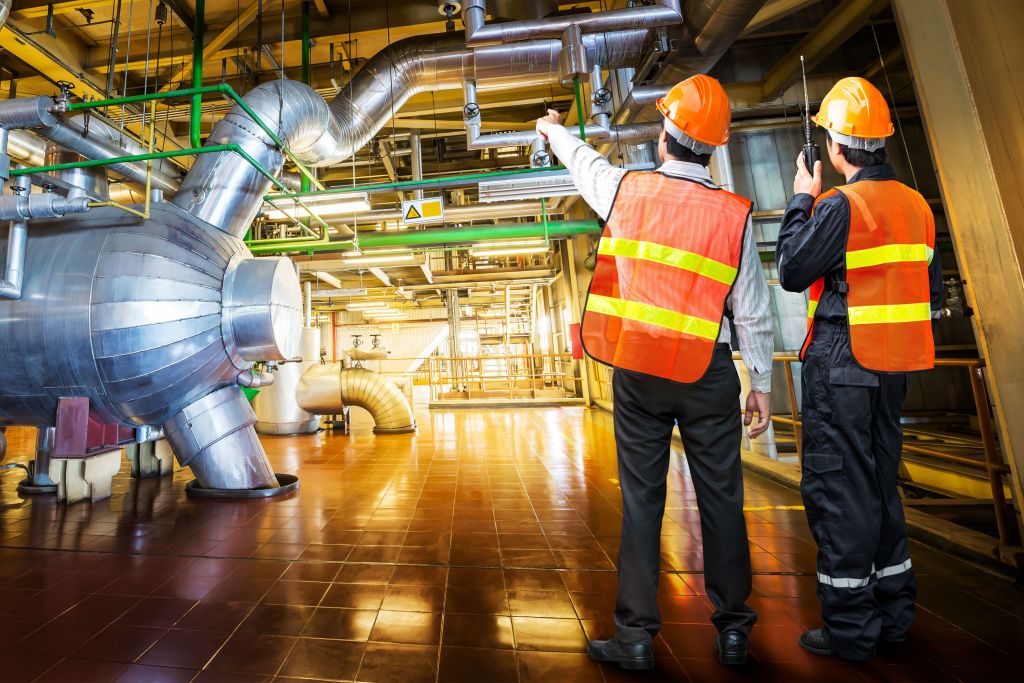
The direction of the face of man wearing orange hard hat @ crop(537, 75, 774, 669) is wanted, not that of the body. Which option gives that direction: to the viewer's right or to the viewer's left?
to the viewer's left

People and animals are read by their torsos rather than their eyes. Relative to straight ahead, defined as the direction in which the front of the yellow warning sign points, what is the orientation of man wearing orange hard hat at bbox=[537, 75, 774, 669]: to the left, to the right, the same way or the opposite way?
the opposite way

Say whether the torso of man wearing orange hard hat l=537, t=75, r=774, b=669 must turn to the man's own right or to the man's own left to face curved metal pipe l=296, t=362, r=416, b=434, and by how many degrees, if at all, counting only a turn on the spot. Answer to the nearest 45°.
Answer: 0° — they already face it

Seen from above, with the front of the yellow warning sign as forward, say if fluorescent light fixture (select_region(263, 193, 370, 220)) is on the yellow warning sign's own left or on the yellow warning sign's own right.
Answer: on the yellow warning sign's own right

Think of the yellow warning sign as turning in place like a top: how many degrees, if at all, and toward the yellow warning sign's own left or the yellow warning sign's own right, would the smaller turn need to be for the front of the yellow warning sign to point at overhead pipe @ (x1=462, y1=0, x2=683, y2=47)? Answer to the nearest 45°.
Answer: approximately 45° to the yellow warning sign's own left

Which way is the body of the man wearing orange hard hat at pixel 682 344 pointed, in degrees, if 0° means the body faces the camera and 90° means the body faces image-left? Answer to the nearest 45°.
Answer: approximately 135°
